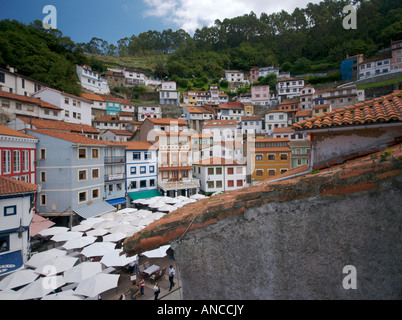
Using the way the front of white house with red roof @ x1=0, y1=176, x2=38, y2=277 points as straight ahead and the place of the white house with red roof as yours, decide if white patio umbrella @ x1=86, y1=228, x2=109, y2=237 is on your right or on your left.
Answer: on your left

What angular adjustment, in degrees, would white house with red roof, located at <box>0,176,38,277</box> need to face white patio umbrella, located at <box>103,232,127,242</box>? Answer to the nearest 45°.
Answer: approximately 45° to its left

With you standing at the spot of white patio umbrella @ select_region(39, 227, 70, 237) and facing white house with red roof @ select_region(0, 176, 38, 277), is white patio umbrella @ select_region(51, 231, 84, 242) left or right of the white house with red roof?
left

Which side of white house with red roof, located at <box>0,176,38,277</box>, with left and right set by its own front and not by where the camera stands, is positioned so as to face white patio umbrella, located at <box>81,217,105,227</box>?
left

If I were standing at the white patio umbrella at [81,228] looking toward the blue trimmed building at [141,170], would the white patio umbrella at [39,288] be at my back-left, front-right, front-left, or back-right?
back-right

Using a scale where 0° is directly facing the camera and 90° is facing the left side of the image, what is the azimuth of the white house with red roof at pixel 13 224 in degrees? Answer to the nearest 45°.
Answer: approximately 315°

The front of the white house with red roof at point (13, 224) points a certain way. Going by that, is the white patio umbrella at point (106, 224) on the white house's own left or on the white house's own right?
on the white house's own left

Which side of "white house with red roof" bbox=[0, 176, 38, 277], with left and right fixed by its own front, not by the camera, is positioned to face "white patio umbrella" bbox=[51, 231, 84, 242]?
left
